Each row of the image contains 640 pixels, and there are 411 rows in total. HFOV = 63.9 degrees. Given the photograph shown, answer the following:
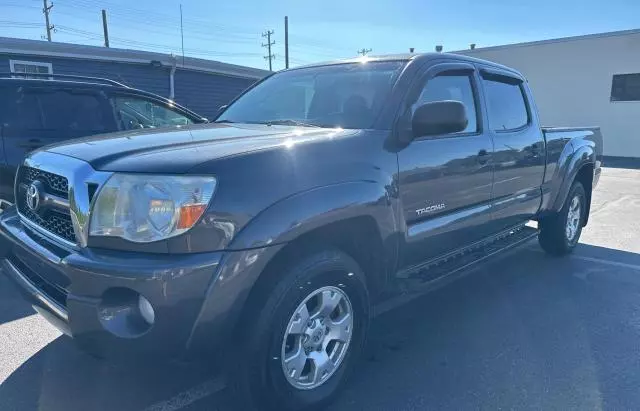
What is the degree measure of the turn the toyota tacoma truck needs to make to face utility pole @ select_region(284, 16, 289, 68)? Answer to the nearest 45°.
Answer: approximately 135° to its right

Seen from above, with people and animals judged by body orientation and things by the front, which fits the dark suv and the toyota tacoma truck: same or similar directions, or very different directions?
very different directions

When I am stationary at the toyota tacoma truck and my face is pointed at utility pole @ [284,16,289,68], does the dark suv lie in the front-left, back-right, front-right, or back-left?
front-left

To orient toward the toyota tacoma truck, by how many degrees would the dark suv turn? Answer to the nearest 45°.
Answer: approximately 90° to its right

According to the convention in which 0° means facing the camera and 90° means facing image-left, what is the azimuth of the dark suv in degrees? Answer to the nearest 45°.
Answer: approximately 270°

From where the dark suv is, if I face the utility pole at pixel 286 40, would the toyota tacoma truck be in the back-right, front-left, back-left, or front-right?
back-right

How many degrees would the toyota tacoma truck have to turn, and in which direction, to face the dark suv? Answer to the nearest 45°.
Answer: approximately 90° to its right

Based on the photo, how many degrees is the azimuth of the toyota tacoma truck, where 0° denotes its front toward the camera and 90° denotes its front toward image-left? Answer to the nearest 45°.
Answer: approximately 45°

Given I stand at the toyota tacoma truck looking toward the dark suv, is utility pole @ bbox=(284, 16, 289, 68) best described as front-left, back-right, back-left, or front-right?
front-right

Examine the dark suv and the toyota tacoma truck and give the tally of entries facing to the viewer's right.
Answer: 1

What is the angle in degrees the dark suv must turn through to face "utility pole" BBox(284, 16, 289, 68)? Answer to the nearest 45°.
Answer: approximately 45° to its left
